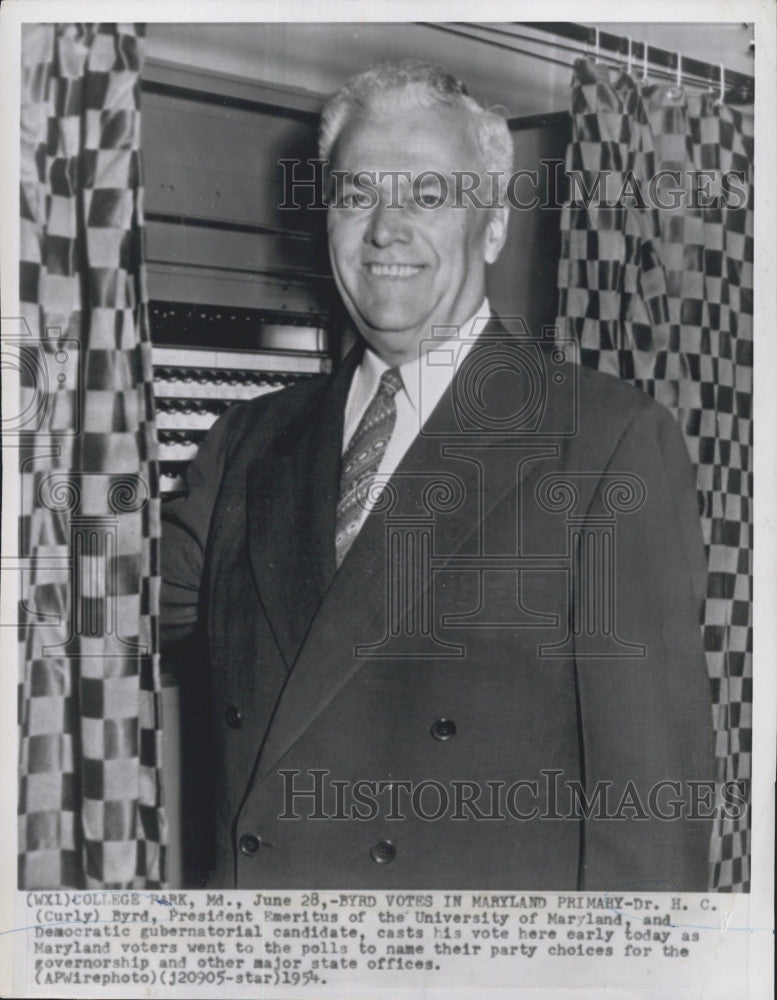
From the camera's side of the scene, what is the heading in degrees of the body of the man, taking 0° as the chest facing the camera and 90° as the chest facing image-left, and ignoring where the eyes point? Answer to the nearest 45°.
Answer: approximately 45°
